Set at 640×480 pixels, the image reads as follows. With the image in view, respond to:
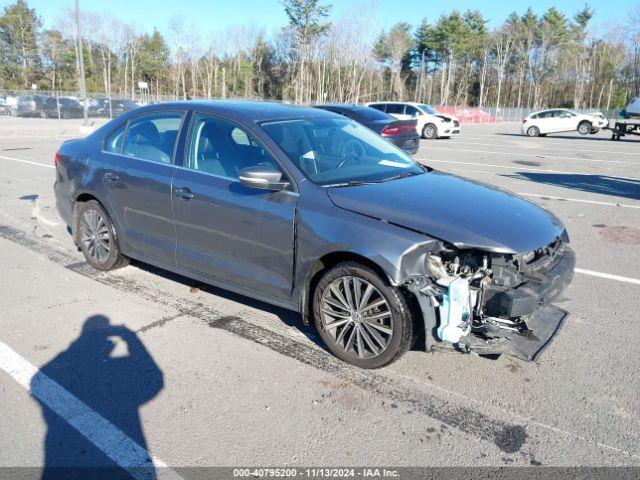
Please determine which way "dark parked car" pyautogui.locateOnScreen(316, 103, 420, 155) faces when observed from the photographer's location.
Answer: facing away from the viewer and to the left of the viewer

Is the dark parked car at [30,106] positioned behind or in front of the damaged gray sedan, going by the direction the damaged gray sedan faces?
behind

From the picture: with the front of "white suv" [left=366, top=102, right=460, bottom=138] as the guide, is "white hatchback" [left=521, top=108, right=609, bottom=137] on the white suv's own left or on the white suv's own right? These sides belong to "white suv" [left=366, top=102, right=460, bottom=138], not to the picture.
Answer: on the white suv's own left

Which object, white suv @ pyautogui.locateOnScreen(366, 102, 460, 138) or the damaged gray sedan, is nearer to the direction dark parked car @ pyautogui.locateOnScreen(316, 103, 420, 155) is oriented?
the white suv

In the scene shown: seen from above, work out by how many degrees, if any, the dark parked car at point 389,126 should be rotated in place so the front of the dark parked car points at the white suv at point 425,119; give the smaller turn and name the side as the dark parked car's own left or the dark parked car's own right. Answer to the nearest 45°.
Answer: approximately 45° to the dark parked car's own right

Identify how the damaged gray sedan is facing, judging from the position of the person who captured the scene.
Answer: facing the viewer and to the right of the viewer

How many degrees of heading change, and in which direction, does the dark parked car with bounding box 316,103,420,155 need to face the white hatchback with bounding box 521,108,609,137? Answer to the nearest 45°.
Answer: approximately 90° to its right

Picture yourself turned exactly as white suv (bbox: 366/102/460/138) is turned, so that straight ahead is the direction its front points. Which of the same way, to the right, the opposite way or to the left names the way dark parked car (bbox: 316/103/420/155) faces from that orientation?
the opposite way

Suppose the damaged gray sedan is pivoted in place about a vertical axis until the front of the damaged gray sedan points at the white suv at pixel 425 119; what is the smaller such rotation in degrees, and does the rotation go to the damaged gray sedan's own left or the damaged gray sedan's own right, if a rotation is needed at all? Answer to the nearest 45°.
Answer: approximately 135° to the damaged gray sedan's own left

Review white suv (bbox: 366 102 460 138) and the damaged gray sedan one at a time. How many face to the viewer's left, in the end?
0

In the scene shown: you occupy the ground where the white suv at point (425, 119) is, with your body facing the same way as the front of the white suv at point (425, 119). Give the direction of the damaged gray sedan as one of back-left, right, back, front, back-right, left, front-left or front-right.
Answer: front-right
